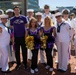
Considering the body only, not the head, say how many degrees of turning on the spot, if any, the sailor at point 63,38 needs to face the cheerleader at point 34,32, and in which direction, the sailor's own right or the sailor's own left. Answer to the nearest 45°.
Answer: approximately 45° to the sailor's own right

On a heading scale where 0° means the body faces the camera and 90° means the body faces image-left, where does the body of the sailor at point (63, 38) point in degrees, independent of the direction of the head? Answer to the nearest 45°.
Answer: approximately 45°

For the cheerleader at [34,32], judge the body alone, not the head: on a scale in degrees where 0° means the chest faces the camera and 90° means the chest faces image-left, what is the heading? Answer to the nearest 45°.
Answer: approximately 0°
